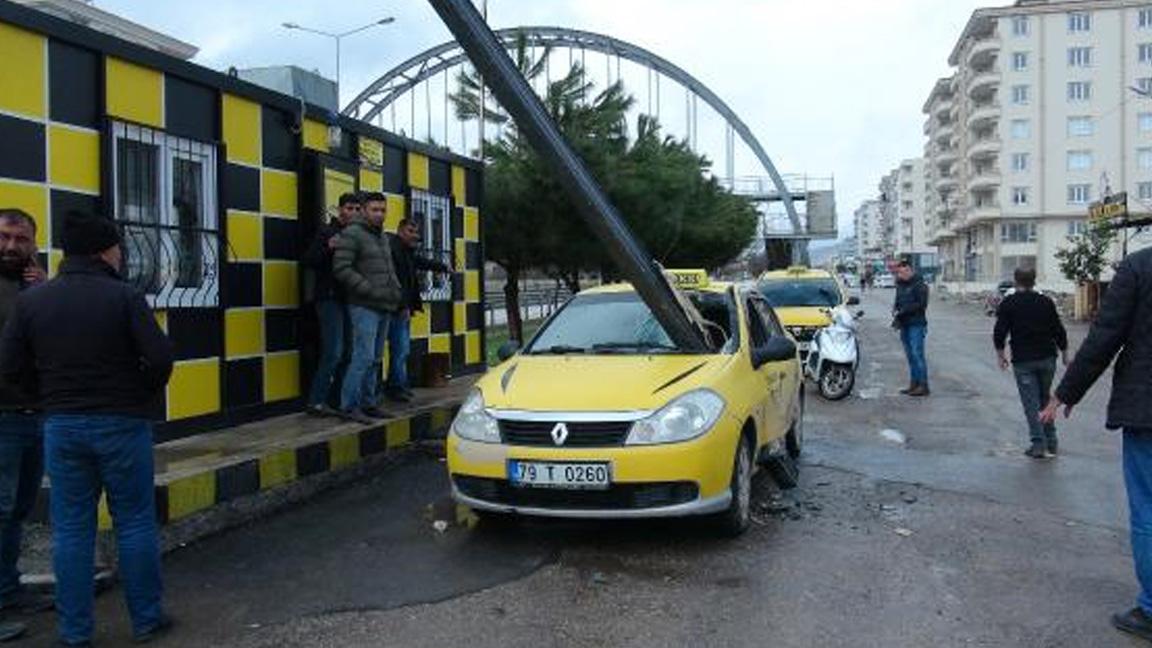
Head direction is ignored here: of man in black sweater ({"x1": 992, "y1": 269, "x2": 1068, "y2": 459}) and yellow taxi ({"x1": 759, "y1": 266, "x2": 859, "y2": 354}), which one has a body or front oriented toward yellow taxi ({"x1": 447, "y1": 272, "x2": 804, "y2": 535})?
yellow taxi ({"x1": 759, "y1": 266, "x2": 859, "y2": 354})

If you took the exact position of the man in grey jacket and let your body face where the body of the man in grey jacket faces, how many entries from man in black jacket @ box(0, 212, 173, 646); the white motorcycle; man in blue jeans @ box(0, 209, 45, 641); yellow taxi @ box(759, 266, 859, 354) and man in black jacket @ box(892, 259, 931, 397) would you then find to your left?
3

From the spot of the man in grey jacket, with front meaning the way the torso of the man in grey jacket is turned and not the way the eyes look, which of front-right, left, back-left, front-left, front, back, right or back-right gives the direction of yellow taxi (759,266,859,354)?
left

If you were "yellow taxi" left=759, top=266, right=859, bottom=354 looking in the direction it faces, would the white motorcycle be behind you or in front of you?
in front

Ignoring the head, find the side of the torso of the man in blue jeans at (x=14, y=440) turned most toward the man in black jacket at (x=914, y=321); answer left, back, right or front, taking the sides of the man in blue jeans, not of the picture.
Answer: left

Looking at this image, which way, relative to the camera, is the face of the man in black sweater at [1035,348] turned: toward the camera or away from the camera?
away from the camera

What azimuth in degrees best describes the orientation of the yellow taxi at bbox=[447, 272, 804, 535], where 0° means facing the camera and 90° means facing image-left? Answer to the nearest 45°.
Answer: approximately 45°

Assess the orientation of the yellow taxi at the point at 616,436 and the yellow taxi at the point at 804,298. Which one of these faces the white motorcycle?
the yellow taxi at the point at 804,298

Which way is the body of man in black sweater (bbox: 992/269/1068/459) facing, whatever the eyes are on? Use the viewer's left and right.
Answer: facing away from the viewer

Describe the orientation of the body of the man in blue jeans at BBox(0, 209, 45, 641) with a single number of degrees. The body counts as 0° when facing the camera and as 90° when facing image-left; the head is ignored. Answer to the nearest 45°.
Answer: approximately 315°

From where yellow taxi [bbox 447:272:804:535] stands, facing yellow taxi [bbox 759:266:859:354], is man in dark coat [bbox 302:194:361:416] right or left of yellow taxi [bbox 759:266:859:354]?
left

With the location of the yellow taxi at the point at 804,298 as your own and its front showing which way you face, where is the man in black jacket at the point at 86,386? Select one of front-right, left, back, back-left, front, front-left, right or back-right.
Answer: front

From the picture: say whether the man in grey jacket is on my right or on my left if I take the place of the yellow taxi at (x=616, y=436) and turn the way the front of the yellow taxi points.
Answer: on my right

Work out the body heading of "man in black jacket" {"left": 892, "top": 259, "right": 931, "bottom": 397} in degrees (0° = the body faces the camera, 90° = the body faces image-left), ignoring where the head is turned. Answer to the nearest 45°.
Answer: approximately 90°

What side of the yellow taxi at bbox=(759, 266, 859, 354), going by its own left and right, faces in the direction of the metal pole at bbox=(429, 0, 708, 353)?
front

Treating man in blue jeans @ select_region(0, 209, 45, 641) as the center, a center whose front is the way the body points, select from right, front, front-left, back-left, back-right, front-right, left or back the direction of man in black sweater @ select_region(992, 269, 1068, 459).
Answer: front-left

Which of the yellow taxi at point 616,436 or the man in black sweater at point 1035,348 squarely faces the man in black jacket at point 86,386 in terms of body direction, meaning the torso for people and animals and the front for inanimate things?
the yellow taxi
